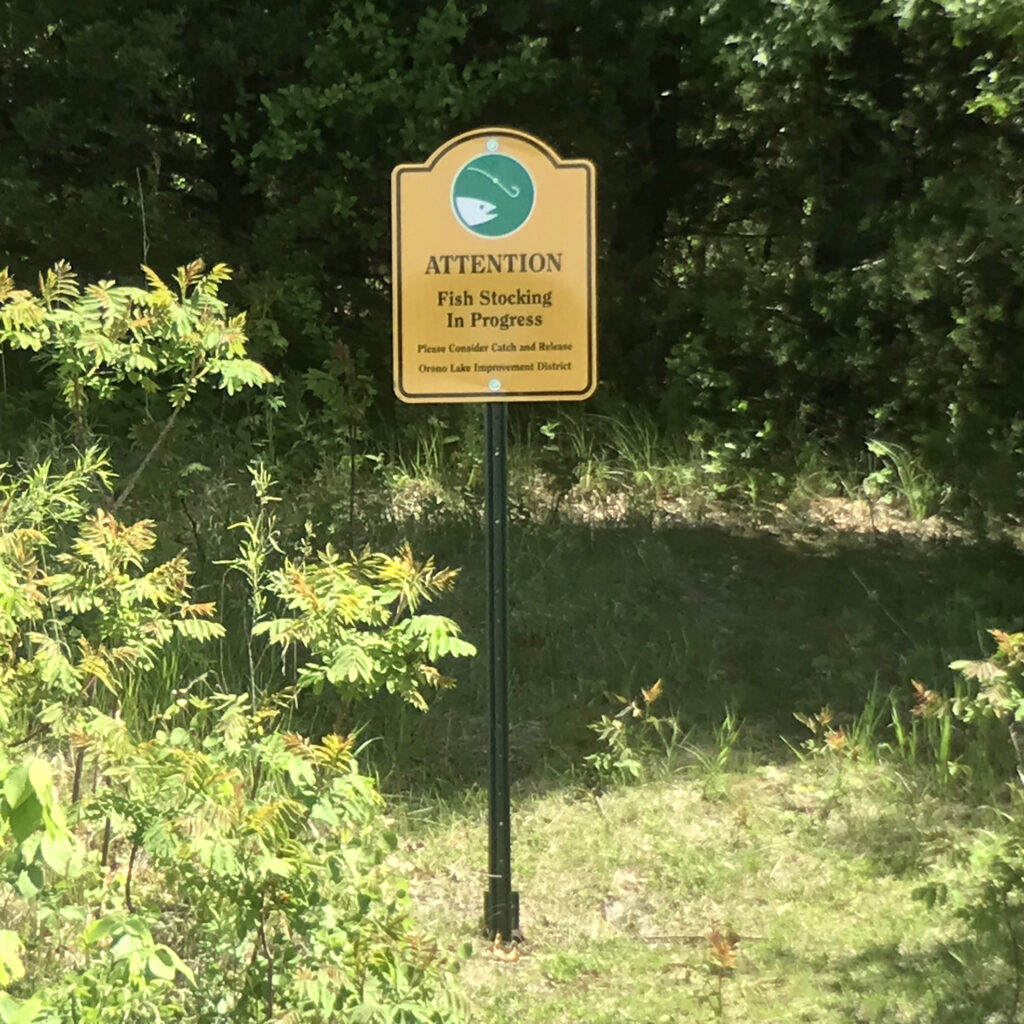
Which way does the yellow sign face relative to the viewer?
toward the camera
